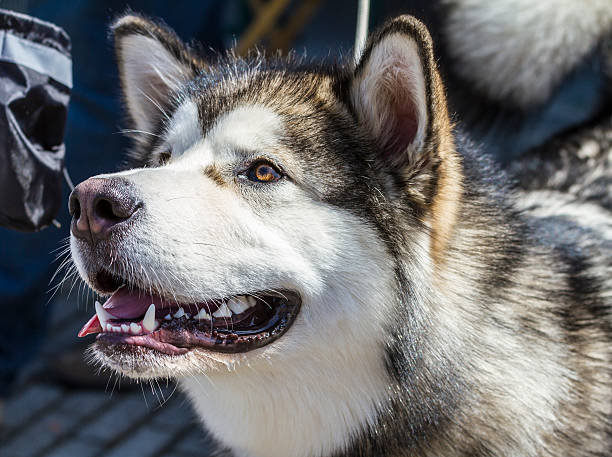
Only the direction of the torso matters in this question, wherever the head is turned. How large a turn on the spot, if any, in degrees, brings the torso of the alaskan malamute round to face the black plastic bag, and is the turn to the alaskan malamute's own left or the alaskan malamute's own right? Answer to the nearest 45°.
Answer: approximately 45° to the alaskan malamute's own right

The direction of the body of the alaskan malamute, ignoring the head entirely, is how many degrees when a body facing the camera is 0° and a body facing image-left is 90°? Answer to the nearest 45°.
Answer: approximately 45°
